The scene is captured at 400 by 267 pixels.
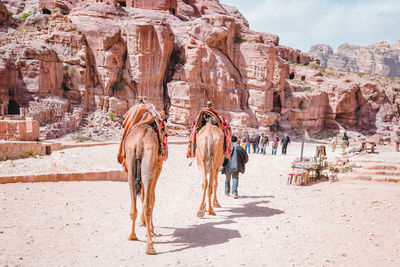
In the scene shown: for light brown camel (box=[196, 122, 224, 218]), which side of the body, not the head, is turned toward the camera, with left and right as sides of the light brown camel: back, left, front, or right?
back

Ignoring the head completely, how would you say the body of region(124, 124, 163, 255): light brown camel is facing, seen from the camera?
away from the camera

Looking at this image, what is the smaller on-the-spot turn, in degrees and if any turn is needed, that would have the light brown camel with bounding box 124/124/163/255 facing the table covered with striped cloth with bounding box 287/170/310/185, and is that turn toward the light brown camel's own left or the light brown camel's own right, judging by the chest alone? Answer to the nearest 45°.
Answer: approximately 45° to the light brown camel's own right

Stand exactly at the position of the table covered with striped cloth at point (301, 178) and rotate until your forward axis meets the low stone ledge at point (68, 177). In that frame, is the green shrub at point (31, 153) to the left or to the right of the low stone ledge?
right

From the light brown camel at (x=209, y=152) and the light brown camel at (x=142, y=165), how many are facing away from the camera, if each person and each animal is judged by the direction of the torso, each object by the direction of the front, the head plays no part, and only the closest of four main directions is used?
2
